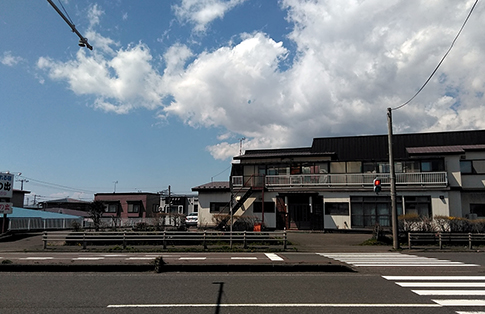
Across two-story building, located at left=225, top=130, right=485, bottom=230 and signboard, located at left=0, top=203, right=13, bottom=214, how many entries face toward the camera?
2

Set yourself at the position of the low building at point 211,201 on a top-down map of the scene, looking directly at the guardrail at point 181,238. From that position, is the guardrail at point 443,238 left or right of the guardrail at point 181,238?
left

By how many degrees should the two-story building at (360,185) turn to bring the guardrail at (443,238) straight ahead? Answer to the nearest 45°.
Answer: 0° — it already faces it

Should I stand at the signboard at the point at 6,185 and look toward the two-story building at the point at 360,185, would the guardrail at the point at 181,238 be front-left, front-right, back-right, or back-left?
front-right

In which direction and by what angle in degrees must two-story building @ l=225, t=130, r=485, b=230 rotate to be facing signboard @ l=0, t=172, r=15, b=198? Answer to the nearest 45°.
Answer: approximately 90° to its right

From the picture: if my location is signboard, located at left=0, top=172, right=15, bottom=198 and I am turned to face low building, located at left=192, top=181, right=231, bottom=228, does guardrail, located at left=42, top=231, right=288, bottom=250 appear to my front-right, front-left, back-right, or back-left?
front-right

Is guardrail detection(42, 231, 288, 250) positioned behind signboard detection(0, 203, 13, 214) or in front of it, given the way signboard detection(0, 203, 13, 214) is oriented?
in front

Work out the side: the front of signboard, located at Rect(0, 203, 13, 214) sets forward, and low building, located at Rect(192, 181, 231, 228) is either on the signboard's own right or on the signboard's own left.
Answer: on the signboard's own left

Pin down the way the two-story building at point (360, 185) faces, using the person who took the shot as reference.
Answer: facing the viewer

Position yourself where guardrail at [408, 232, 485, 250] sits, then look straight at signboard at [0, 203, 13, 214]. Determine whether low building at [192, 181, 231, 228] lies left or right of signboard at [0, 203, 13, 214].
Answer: right

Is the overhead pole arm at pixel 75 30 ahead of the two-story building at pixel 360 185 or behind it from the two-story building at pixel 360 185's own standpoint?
ahead

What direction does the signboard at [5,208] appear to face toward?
toward the camera

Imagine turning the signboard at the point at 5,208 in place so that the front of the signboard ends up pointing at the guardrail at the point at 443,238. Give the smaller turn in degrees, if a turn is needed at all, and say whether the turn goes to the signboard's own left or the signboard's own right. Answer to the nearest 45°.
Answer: approximately 45° to the signboard's own left
